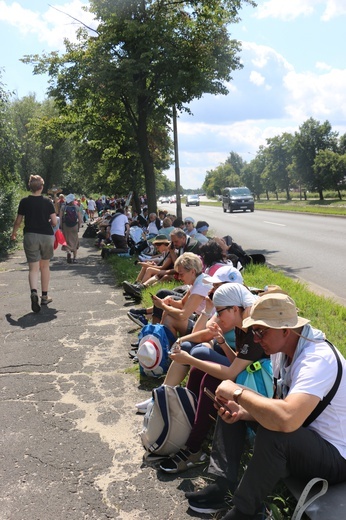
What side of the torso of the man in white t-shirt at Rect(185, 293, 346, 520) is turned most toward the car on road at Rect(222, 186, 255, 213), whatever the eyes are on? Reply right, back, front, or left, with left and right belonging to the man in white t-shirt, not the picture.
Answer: right

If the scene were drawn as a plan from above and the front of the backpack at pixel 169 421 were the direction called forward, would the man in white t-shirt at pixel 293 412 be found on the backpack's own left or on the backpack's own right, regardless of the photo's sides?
on the backpack's own left

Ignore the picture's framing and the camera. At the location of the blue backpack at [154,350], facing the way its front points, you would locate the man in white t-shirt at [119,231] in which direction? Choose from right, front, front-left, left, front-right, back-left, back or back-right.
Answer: back-right

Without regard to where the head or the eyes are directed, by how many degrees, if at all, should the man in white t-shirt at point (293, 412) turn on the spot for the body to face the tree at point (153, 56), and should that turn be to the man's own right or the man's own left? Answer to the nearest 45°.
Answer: approximately 90° to the man's own right

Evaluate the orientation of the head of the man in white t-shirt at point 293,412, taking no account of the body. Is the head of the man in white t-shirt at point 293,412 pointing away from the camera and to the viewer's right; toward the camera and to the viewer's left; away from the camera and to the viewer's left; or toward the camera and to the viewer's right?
toward the camera and to the viewer's left

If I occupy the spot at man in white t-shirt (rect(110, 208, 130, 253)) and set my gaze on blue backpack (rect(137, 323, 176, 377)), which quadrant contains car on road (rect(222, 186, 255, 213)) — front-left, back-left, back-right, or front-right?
back-left

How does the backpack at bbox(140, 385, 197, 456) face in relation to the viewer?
to the viewer's left

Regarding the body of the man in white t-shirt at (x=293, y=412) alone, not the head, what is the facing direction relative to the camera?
to the viewer's left

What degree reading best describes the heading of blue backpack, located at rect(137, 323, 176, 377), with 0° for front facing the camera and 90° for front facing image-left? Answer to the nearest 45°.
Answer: approximately 45°
